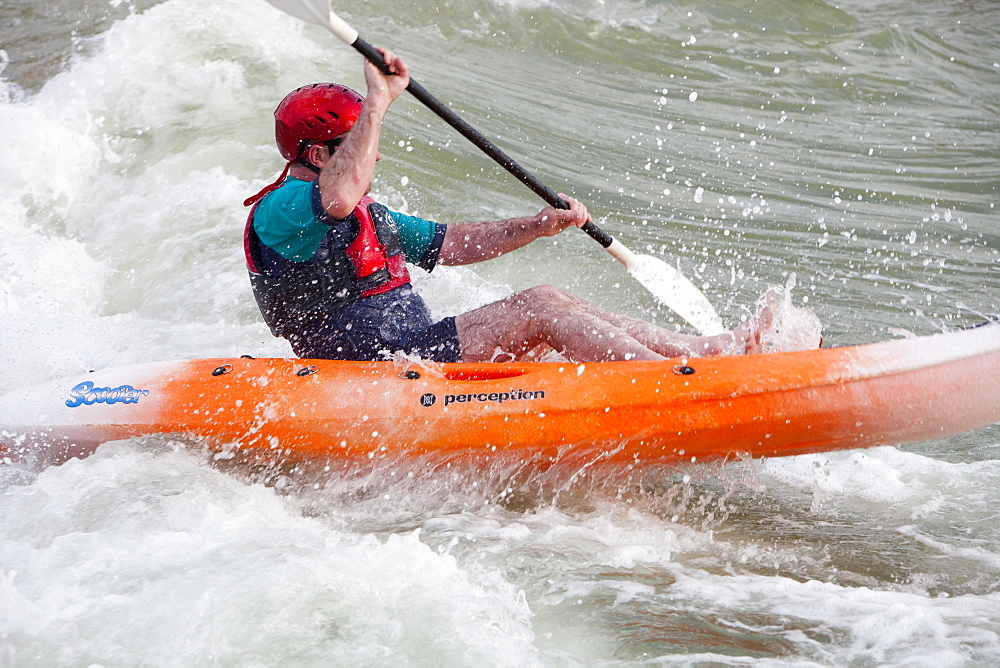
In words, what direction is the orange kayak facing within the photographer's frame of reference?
facing to the right of the viewer

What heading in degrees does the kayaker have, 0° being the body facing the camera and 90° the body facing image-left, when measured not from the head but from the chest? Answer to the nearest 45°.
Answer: approximately 270°
